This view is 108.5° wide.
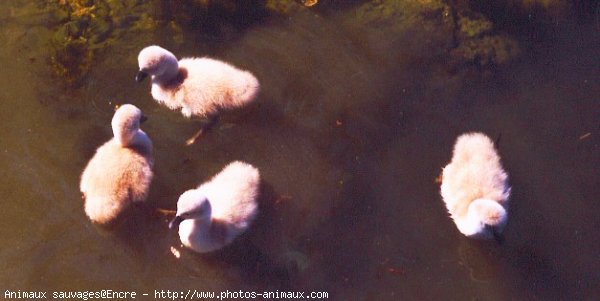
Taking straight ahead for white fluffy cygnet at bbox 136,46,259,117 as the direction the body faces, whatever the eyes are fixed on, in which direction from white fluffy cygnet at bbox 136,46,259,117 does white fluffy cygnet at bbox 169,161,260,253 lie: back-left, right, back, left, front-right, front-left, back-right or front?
back-left

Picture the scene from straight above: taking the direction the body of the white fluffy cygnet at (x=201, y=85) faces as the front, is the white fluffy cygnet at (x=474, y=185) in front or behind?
behind

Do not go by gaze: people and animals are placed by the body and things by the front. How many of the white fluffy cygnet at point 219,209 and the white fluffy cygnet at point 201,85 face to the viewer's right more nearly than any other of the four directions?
0

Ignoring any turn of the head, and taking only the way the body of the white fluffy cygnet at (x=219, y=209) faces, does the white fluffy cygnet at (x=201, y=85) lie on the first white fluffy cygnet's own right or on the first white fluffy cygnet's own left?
on the first white fluffy cygnet's own right

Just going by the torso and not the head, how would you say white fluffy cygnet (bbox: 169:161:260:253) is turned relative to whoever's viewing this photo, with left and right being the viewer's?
facing the viewer and to the left of the viewer

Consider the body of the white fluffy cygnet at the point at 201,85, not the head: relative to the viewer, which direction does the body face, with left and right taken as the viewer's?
facing to the left of the viewer
